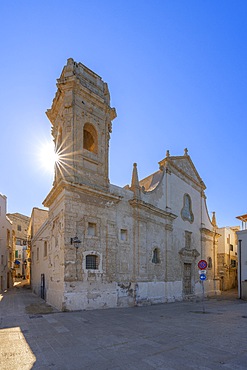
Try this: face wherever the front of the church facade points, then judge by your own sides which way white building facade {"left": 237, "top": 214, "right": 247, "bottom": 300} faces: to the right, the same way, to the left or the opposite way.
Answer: to the right

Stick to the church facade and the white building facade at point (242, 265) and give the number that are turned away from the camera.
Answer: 0

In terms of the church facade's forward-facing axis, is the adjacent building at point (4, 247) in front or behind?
behind

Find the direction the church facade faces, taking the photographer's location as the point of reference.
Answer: facing the viewer and to the right of the viewer

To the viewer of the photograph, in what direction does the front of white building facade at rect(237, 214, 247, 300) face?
facing the viewer and to the left of the viewer

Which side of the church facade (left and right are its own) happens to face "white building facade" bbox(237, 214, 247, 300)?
left

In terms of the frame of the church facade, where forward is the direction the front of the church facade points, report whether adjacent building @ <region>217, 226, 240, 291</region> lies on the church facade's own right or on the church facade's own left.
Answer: on the church facade's own left
